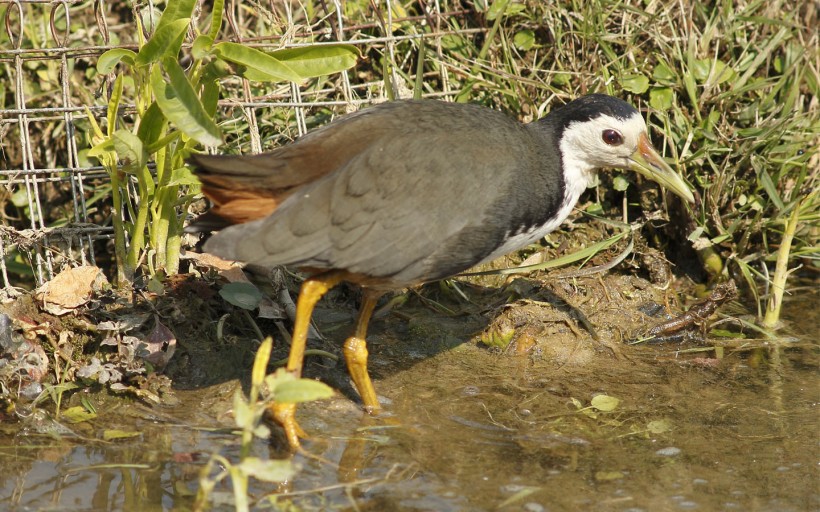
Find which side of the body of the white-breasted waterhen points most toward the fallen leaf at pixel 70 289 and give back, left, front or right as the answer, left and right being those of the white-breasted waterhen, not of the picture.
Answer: back

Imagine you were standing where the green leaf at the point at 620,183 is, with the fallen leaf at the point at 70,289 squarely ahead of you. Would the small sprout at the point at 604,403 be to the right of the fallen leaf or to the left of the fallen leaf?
left

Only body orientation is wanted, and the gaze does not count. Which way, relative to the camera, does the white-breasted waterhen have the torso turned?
to the viewer's right

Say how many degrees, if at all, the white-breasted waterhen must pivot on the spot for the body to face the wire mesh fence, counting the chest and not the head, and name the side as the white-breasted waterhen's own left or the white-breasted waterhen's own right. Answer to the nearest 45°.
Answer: approximately 135° to the white-breasted waterhen's own left

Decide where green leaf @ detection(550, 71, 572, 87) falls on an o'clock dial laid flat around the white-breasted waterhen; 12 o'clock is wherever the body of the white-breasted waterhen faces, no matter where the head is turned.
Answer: The green leaf is roughly at 10 o'clock from the white-breasted waterhen.

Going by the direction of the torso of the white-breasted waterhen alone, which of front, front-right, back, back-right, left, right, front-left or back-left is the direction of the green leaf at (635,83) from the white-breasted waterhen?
front-left

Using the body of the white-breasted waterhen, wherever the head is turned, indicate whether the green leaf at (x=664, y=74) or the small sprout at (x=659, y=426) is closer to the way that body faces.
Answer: the small sprout

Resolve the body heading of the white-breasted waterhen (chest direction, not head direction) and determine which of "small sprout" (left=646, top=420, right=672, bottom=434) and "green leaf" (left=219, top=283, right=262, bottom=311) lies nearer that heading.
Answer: the small sprout

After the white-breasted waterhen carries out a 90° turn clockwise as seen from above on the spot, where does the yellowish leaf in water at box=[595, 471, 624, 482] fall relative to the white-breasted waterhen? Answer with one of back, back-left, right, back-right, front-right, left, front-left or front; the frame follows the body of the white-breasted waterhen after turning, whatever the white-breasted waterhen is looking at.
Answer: front-left

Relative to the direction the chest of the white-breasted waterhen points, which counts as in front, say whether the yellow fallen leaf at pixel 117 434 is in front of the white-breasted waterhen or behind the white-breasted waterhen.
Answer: behind

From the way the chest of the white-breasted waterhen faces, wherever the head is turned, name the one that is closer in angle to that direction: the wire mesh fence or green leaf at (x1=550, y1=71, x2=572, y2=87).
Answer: the green leaf

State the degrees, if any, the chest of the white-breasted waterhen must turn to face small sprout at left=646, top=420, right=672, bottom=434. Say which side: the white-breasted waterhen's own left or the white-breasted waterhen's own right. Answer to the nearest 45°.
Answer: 0° — it already faces it

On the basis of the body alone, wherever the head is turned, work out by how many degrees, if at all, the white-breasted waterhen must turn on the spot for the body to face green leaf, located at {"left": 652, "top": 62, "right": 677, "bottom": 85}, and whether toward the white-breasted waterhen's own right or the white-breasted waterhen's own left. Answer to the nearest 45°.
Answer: approximately 45° to the white-breasted waterhen's own left

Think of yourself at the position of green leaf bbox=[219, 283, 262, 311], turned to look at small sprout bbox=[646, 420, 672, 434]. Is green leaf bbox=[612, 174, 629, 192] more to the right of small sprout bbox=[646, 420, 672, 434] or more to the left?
left

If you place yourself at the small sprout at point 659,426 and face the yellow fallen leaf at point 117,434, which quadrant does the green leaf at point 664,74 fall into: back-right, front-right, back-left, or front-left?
back-right
